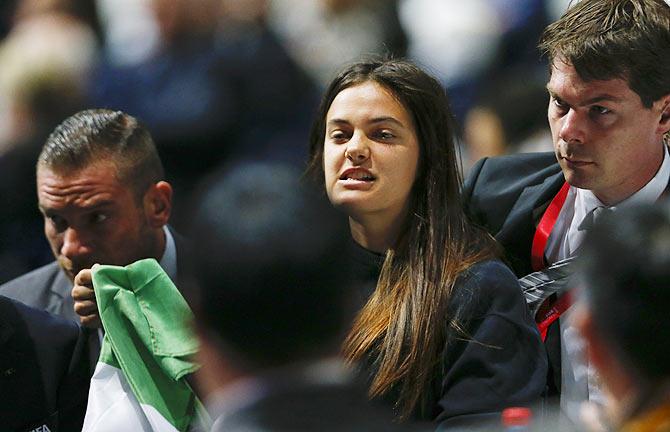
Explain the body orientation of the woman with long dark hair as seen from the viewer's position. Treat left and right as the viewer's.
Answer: facing the viewer and to the left of the viewer

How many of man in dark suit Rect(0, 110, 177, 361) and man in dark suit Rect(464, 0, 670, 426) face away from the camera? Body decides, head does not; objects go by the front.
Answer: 0

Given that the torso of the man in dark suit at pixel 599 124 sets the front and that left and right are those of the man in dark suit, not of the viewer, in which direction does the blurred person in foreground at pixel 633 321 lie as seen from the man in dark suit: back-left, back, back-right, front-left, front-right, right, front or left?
front-left

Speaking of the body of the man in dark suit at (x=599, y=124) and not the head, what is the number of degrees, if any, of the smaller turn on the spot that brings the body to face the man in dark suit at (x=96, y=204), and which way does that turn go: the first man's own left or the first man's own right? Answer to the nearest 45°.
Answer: approximately 45° to the first man's own right

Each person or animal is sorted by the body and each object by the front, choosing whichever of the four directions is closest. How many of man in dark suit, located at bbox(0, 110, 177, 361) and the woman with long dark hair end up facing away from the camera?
0

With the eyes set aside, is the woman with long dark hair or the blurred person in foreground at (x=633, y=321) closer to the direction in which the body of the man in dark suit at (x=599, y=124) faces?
the woman with long dark hair

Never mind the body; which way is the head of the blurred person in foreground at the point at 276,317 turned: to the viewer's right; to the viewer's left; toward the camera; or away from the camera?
away from the camera

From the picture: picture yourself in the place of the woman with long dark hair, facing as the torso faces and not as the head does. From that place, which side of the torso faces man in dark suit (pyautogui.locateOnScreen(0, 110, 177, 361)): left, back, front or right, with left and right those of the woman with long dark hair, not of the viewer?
right

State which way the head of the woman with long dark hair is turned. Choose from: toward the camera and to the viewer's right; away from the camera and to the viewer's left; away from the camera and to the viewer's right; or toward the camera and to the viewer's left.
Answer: toward the camera and to the viewer's left

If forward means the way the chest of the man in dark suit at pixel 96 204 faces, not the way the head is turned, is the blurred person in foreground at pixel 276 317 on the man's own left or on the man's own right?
on the man's own left

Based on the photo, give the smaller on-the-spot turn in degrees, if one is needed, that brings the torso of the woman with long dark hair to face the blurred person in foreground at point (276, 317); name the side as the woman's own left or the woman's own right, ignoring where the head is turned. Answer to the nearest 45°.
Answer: approximately 45° to the woman's own left

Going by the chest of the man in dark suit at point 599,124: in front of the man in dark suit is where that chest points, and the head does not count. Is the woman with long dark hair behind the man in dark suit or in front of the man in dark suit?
in front

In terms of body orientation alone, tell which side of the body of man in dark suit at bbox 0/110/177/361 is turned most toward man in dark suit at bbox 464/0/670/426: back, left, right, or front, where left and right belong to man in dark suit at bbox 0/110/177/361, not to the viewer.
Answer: left

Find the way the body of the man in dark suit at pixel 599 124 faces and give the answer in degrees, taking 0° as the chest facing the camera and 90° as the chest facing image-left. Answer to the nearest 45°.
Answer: approximately 45°
